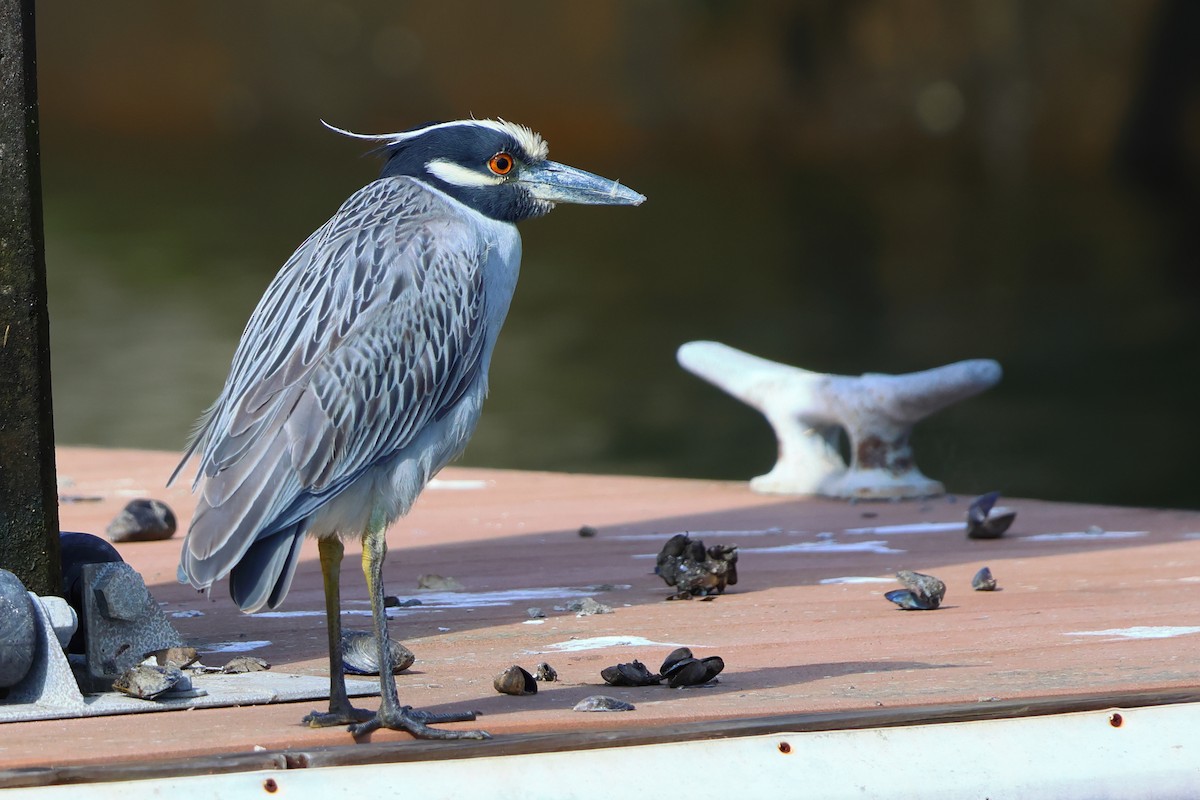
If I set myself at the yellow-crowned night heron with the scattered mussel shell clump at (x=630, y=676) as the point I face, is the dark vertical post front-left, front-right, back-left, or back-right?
back-left

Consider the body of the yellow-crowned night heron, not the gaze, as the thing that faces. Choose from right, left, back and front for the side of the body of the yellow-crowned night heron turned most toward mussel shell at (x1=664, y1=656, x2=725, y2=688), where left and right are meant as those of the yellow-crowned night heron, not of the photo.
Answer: front

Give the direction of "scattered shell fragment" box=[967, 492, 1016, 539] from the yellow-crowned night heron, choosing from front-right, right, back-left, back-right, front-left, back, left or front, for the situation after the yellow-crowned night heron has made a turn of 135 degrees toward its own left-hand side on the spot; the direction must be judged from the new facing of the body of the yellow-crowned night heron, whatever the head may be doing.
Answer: right

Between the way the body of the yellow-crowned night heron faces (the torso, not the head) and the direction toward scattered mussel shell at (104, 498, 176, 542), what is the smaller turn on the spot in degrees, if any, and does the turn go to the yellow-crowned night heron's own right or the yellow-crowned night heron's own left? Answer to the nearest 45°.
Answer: approximately 90° to the yellow-crowned night heron's own left

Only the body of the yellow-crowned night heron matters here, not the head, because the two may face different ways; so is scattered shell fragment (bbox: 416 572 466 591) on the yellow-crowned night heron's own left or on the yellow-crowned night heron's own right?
on the yellow-crowned night heron's own left

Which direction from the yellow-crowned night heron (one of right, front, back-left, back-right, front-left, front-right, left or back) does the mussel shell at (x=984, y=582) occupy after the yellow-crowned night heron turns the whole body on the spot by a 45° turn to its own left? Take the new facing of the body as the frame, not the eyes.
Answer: front

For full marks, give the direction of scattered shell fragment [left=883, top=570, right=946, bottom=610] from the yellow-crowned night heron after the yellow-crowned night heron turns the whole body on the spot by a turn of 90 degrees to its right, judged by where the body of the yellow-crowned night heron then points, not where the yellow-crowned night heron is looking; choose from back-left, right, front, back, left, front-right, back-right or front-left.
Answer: back-left

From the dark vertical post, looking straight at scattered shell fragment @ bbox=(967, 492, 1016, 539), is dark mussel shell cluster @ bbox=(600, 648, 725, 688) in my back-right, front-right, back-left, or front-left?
front-right

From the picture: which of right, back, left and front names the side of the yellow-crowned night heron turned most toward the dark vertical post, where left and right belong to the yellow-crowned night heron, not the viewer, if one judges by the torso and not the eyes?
back

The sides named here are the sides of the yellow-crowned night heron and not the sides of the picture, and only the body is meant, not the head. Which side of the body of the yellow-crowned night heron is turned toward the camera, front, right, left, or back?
right
